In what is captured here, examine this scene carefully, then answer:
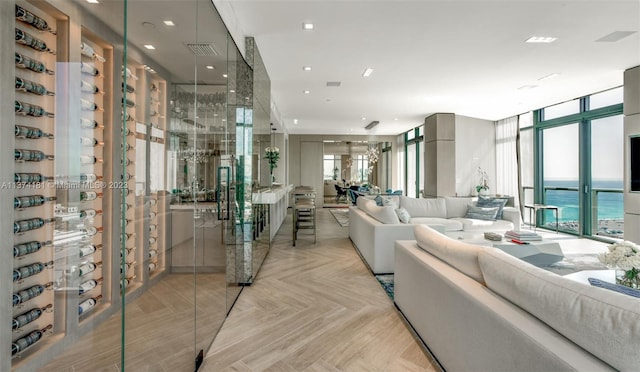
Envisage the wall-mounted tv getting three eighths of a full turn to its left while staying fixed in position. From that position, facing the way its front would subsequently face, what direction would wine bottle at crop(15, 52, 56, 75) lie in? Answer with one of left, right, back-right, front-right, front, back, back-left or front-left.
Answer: right

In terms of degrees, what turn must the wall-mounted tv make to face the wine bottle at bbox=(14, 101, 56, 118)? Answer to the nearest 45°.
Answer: approximately 45° to its left

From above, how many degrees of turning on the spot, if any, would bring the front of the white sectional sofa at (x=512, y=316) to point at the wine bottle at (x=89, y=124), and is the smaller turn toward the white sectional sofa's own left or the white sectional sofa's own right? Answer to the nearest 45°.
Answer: approximately 180°

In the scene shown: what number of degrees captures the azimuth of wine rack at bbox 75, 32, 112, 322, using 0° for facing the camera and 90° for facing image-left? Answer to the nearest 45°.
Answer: approximately 315°

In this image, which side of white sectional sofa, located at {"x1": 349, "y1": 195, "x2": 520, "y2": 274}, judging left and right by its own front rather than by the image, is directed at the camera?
front

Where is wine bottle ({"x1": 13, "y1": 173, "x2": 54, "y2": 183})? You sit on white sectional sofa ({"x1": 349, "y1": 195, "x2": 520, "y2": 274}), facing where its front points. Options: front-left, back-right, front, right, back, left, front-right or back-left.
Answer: front

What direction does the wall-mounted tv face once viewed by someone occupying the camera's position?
facing the viewer and to the left of the viewer

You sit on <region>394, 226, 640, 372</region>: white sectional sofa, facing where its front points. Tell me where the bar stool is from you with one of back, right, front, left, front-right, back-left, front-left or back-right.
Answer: left

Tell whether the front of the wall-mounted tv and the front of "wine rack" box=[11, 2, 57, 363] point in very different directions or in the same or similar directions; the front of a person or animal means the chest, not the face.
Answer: very different directions

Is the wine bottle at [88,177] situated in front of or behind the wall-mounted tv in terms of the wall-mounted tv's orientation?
in front

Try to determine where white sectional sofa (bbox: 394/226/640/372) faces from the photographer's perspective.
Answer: facing away from the viewer and to the right of the viewer

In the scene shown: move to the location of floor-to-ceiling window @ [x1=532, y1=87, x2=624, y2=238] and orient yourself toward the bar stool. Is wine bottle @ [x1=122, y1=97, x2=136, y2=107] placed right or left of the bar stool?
left

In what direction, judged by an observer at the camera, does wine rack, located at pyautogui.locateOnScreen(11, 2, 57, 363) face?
facing the viewer and to the right of the viewer
